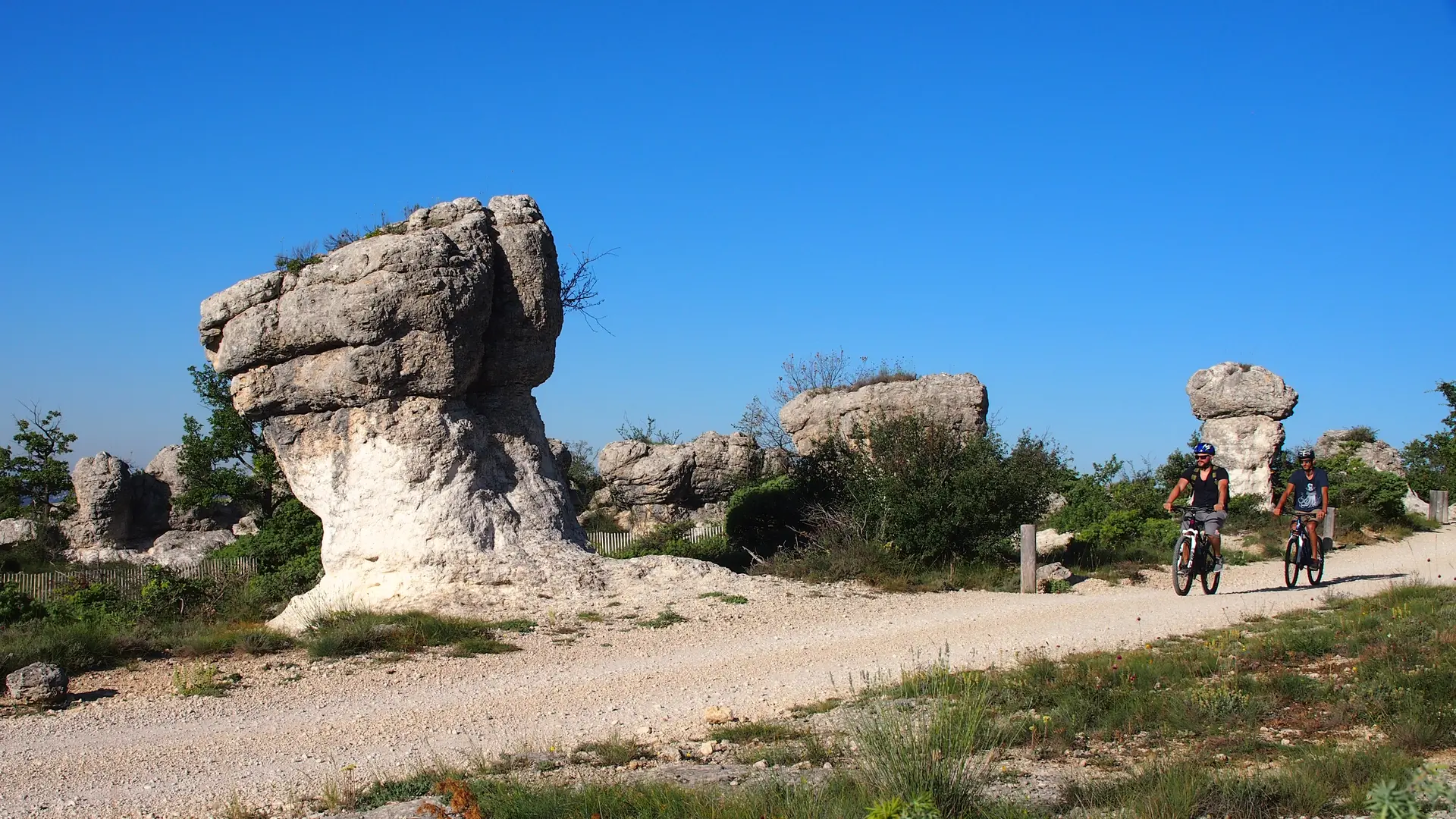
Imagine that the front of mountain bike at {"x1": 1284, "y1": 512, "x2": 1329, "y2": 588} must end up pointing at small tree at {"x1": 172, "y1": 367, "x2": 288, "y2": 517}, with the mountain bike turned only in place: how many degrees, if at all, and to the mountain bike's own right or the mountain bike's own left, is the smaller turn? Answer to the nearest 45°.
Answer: approximately 45° to the mountain bike's own right

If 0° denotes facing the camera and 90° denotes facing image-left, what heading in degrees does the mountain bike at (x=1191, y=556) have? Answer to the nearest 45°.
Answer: approximately 45°

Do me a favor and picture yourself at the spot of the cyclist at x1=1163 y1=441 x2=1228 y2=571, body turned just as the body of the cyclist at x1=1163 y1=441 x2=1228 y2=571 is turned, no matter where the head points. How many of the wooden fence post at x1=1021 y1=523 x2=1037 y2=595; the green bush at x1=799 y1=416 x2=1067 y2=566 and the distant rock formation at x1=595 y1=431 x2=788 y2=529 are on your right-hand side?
3

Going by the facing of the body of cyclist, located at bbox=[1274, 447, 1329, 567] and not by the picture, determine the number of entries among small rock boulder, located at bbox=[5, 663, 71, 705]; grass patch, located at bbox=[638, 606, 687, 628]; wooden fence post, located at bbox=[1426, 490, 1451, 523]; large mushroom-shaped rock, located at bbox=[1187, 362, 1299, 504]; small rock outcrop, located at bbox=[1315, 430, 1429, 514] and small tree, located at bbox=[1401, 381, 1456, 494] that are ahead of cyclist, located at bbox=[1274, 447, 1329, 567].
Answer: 2

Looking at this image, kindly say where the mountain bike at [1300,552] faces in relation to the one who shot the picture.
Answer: facing the viewer and to the left of the viewer

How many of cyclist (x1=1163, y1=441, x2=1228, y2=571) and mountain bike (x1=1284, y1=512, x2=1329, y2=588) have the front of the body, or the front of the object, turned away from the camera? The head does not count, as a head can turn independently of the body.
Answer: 0

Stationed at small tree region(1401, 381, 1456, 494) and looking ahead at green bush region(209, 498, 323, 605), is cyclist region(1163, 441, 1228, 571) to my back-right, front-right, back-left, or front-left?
front-left

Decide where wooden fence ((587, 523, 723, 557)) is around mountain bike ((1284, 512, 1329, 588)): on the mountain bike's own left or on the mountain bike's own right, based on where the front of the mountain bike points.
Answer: on the mountain bike's own right

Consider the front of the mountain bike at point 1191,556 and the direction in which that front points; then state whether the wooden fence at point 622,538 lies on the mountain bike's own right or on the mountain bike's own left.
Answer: on the mountain bike's own right

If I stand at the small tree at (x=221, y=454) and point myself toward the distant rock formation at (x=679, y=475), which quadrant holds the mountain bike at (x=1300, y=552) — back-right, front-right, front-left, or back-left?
front-right

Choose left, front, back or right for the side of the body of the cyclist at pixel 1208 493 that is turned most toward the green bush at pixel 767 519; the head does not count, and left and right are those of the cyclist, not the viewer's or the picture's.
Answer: right

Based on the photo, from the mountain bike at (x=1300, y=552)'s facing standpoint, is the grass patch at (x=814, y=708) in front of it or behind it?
in front

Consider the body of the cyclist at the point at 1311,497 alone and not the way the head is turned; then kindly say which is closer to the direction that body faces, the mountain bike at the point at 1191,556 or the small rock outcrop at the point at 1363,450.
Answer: the mountain bike

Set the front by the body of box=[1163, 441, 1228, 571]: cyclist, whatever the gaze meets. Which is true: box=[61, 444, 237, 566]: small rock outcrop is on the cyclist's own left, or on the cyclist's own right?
on the cyclist's own right

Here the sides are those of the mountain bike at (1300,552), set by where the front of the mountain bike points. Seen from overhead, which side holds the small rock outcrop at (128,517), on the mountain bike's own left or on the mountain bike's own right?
on the mountain bike's own right
